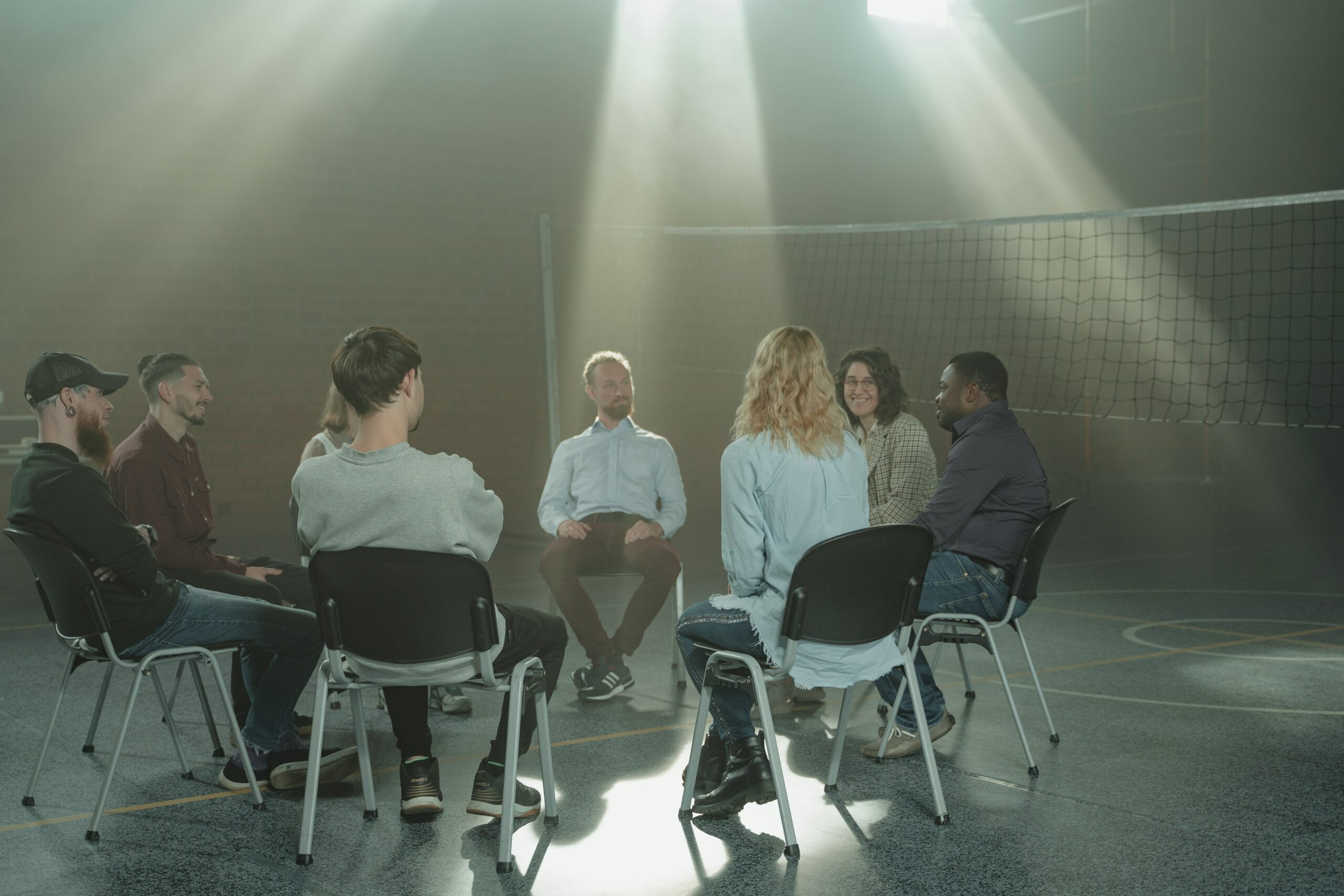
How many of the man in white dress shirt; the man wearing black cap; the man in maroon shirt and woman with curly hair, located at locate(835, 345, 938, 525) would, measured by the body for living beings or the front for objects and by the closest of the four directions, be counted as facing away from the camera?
0

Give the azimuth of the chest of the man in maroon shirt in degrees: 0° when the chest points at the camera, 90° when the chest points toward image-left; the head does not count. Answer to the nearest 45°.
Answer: approximately 270°

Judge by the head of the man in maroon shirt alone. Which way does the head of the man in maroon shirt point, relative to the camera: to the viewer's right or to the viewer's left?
to the viewer's right

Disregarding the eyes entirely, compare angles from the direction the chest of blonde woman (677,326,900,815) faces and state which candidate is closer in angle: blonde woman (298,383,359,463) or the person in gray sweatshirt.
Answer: the blonde woman

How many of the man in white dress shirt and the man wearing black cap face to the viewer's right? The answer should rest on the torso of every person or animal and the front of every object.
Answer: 1

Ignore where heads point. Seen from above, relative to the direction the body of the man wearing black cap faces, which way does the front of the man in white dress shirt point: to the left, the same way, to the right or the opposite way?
to the right

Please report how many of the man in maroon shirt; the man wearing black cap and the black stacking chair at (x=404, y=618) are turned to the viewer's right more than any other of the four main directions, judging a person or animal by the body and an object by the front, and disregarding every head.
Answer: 2

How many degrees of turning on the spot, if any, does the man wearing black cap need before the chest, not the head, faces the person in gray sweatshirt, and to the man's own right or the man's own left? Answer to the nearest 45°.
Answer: approximately 45° to the man's own right

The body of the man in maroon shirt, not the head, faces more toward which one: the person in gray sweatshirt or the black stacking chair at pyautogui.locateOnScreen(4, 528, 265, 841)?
the person in gray sweatshirt

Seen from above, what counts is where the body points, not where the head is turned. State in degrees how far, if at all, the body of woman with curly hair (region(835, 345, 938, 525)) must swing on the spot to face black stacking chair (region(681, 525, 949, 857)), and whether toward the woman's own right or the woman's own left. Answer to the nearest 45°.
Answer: approximately 45° to the woman's own left

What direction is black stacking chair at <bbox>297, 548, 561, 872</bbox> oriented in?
away from the camera

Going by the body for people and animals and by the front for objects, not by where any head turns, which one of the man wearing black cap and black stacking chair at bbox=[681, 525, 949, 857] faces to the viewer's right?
the man wearing black cap

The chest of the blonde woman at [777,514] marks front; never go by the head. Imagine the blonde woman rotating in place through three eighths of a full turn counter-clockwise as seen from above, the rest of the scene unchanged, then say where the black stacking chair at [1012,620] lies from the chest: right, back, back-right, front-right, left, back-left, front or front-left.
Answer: back-left

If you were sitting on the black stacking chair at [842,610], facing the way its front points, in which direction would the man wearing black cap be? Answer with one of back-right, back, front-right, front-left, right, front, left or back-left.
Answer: front-left

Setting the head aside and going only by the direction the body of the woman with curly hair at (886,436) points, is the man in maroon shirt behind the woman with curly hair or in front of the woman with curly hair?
in front

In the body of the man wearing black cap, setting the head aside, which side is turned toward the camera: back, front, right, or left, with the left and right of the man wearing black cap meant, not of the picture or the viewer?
right

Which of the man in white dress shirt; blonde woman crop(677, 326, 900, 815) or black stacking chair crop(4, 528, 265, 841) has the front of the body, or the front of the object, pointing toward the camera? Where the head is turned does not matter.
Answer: the man in white dress shirt

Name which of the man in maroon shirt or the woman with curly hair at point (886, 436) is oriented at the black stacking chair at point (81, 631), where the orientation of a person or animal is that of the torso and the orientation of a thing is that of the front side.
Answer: the woman with curly hair

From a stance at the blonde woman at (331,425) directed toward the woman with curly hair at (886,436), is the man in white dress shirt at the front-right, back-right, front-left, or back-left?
front-left

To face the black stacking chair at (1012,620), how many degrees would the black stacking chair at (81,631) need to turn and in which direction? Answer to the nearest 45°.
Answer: approximately 45° to its right

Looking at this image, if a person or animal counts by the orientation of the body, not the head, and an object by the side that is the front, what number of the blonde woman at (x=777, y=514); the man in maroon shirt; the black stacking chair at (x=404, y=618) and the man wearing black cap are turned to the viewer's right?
2
